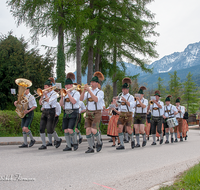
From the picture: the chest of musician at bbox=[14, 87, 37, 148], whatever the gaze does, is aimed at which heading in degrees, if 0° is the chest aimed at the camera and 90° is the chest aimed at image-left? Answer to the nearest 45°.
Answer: approximately 90°
